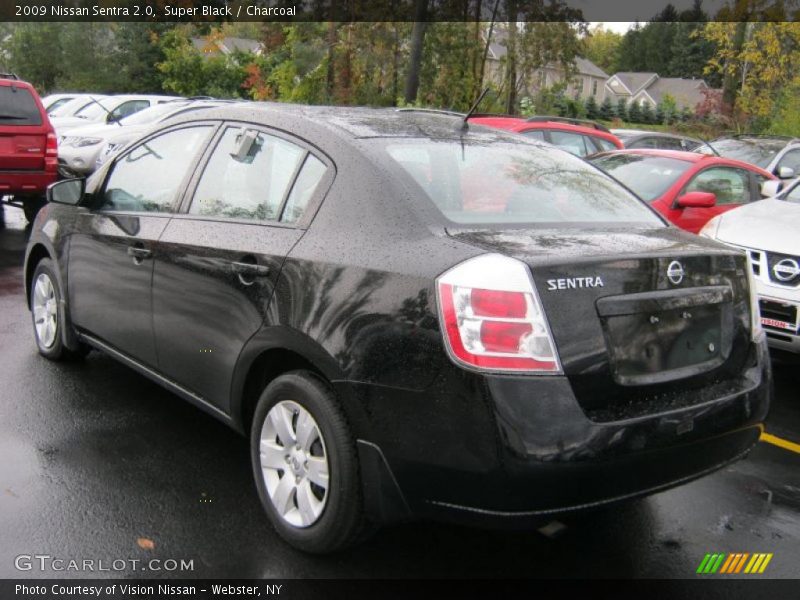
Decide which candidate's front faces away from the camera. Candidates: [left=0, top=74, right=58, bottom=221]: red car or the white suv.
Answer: the red car

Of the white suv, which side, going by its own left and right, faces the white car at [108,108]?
right

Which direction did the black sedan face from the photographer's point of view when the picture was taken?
facing away from the viewer and to the left of the viewer

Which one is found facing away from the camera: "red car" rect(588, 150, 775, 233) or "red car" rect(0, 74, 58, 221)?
"red car" rect(0, 74, 58, 221)

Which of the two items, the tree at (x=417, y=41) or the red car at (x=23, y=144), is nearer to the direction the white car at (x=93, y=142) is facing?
the red car

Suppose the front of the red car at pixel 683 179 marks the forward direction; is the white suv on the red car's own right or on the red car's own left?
on the red car's own left

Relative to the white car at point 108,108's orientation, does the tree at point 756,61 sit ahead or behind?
behind

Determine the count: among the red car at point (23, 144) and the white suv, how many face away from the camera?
1

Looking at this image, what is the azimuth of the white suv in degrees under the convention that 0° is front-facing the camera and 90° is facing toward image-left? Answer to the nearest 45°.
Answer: approximately 45°

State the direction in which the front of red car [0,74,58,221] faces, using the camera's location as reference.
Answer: facing away from the viewer

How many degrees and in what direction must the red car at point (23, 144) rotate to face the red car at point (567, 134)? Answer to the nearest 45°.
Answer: approximately 90° to its right
